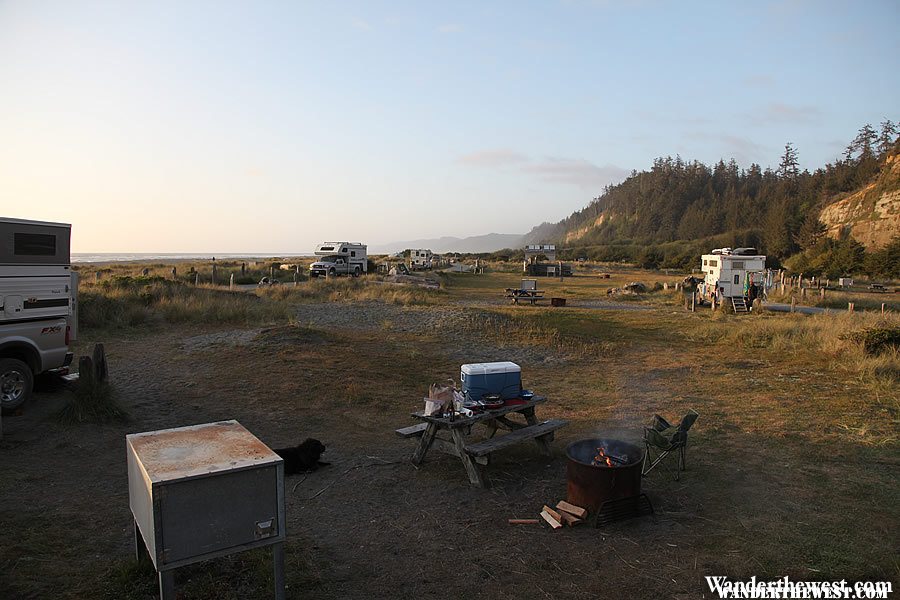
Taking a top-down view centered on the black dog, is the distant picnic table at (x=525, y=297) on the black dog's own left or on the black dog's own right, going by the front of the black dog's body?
on the black dog's own left

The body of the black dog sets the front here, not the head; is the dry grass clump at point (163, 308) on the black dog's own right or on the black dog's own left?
on the black dog's own left

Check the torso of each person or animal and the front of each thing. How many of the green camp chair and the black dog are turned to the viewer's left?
1

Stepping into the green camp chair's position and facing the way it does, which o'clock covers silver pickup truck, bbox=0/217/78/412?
The silver pickup truck is roughly at 12 o'clock from the green camp chair.

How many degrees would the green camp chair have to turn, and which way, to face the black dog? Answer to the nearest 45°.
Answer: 0° — it already faces it

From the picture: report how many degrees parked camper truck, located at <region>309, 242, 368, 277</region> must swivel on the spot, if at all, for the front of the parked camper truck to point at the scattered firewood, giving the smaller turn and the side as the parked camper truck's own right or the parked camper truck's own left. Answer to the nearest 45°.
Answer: approximately 45° to the parked camper truck's own left

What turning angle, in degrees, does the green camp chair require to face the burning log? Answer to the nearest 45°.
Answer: approximately 45° to its left

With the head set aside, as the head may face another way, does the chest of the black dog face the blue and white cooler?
yes

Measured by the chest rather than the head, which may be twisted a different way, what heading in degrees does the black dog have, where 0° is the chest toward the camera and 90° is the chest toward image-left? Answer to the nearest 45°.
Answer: approximately 270°

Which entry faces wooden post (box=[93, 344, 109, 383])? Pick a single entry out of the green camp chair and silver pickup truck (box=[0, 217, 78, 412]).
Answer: the green camp chair
